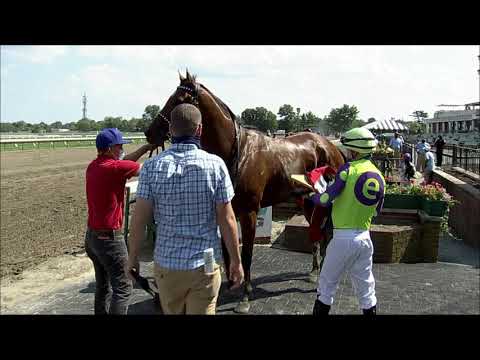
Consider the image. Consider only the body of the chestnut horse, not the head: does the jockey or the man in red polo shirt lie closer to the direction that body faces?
the man in red polo shirt

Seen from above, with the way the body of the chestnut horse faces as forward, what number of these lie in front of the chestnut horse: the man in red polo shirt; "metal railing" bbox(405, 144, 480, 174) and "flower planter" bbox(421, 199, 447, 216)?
1

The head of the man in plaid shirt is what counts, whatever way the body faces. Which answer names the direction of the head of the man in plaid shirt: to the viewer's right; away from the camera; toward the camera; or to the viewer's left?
away from the camera

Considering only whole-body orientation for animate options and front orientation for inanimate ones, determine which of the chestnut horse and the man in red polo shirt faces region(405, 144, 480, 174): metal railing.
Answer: the man in red polo shirt

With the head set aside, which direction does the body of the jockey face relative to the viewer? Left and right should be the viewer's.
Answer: facing away from the viewer and to the left of the viewer

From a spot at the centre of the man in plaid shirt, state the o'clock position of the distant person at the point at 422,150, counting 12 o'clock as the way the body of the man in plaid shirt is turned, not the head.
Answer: The distant person is roughly at 1 o'clock from the man in plaid shirt.

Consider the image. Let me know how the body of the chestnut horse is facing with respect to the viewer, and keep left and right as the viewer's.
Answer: facing the viewer and to the left of the viewer

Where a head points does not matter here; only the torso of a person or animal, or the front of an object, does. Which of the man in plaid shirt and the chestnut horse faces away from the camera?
the man in plaid shirt

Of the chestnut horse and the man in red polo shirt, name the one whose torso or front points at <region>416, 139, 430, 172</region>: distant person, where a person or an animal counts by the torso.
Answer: the man in red polo shirt

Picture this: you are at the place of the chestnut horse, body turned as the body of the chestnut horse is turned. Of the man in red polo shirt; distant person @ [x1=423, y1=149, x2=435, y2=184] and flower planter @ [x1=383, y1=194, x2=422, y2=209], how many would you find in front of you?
1

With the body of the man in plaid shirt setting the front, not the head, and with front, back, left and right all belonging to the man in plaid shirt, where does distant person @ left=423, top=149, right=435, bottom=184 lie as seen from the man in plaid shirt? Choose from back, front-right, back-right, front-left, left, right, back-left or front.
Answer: front-right

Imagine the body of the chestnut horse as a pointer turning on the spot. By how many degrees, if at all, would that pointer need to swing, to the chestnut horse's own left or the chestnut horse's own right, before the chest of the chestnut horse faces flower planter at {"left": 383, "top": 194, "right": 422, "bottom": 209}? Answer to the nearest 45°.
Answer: approximately 180°

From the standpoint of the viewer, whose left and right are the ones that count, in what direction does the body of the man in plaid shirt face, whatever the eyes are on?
facing away from the viewer

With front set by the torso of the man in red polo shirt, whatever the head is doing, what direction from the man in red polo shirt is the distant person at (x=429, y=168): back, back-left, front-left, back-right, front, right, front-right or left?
front

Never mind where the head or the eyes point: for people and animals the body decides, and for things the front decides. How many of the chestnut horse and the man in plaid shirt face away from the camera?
1
